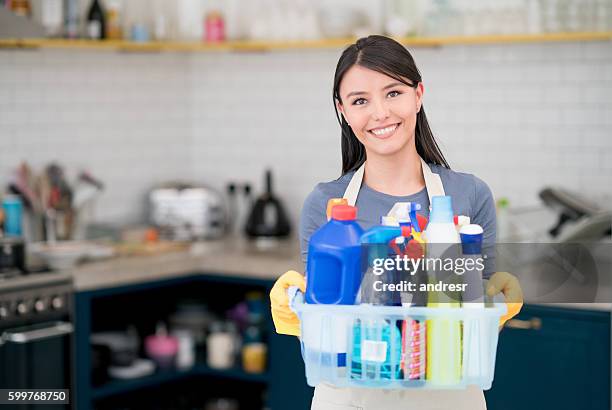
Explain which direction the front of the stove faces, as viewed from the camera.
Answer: facing the viewer and to the right of the viewer

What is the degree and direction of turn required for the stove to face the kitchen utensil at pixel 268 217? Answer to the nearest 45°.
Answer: approximately 90° to its left

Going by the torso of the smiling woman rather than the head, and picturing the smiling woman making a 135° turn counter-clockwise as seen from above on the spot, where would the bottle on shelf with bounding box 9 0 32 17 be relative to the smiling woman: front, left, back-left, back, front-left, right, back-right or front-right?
left

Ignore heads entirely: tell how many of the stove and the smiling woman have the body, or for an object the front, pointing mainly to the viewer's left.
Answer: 0

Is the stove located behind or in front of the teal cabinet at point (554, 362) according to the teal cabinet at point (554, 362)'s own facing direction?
in front

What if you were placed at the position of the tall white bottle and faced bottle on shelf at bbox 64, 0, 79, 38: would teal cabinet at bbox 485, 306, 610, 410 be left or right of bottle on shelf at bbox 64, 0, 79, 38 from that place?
right

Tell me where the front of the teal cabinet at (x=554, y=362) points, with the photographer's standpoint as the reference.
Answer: facing the viewer and to the left of the viewer

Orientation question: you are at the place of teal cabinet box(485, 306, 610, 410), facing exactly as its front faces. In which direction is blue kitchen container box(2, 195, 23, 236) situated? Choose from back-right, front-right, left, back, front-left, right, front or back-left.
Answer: front-right

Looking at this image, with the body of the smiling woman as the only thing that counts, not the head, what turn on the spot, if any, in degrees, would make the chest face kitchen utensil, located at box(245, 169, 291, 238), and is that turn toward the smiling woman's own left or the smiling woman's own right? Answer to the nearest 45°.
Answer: approximately 180°

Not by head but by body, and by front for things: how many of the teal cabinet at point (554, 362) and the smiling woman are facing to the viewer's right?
0

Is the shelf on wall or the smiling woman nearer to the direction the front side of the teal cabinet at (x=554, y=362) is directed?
the smiling woman

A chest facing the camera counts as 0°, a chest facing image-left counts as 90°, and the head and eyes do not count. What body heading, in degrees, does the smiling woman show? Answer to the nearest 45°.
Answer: approximately 0°

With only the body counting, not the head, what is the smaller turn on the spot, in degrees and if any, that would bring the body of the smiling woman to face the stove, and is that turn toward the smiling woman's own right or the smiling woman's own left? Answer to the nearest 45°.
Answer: approximately 135° to the smiling woman's own right
